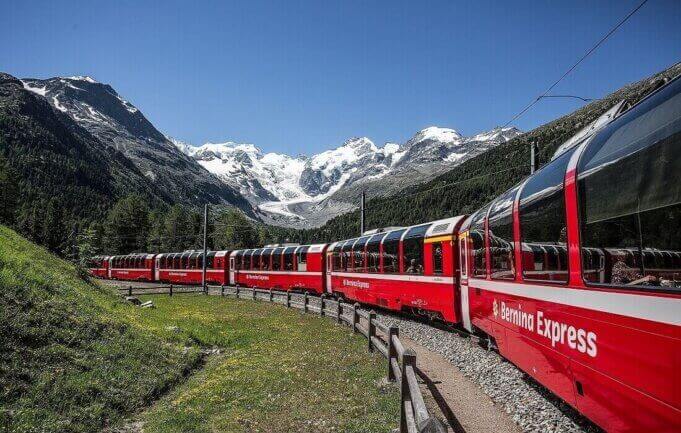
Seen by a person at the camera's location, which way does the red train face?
facing away from the viewer and to the left of the viewer
